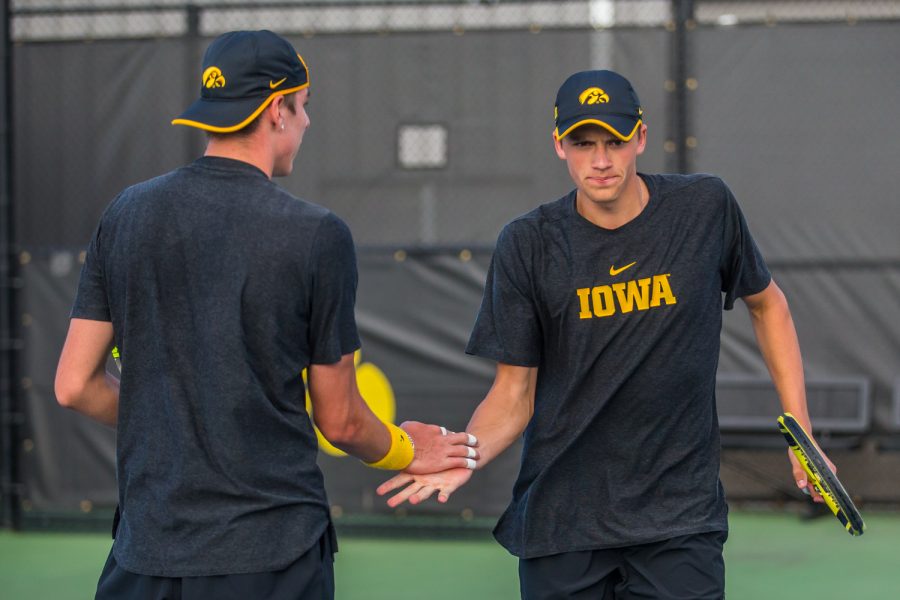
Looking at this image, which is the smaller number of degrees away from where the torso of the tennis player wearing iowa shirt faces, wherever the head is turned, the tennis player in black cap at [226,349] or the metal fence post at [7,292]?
the tennis player in black cap

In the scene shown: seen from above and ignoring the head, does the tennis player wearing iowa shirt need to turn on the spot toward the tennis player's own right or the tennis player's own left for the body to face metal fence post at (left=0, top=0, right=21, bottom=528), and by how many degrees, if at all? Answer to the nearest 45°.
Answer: approximately 135° to the tennis player's own right

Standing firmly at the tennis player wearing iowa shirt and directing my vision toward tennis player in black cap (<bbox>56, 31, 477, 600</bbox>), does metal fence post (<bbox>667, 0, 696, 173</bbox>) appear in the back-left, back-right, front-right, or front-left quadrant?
back-right

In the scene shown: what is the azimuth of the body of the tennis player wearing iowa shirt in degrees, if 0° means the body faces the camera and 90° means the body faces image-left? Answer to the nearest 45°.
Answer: approximately 0°

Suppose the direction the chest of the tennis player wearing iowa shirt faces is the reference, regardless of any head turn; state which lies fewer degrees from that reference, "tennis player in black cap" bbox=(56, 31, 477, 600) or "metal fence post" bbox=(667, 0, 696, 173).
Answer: the tennis player in black cap

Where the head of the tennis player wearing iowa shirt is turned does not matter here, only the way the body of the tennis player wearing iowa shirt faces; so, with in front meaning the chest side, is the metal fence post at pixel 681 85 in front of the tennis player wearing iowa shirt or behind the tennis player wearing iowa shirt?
behind

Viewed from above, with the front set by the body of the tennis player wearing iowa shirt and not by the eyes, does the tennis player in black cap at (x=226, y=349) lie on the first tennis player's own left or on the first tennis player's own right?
on the first tennis player's own right

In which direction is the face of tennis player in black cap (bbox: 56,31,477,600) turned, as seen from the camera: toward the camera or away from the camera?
away from the camera
